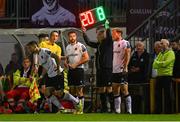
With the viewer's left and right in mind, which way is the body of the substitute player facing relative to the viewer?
facing the viewer and to the left of the viewer

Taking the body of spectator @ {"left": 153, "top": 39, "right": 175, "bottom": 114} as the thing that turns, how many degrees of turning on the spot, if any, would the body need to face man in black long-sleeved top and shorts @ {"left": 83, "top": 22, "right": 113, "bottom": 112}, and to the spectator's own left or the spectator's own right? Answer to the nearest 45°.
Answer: approximately 45° to the spectator's own right

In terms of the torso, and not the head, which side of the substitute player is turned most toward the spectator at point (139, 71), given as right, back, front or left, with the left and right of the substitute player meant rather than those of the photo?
back

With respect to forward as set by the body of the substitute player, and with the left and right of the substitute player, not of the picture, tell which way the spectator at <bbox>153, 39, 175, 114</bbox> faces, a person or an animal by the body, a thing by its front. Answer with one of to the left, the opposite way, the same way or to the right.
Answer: the same way

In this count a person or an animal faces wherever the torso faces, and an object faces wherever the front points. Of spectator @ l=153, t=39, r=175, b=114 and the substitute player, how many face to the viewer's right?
0

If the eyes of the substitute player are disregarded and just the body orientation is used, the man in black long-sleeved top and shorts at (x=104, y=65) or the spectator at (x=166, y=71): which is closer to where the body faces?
the man in black long-sleeved top and shorts

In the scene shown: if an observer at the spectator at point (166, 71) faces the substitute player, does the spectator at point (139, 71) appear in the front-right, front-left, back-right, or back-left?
front-right
